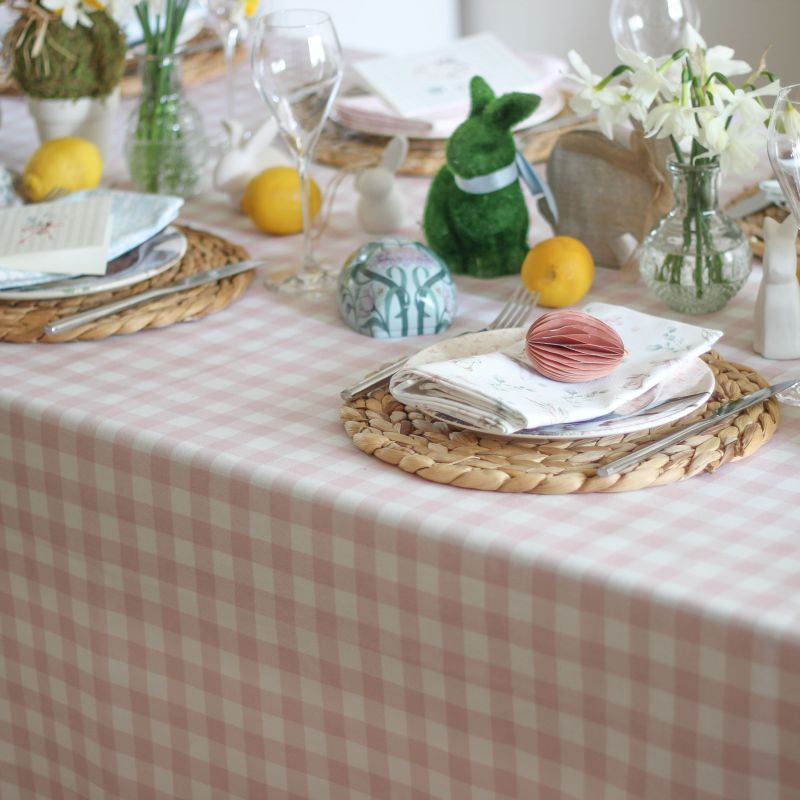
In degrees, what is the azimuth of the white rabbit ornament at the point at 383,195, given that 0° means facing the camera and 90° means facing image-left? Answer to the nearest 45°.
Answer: approximately 90°

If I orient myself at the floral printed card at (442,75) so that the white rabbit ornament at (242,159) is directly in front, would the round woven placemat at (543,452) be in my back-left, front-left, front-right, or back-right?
front-left

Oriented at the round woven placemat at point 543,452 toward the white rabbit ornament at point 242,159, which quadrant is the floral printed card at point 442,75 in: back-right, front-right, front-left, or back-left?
front-right
